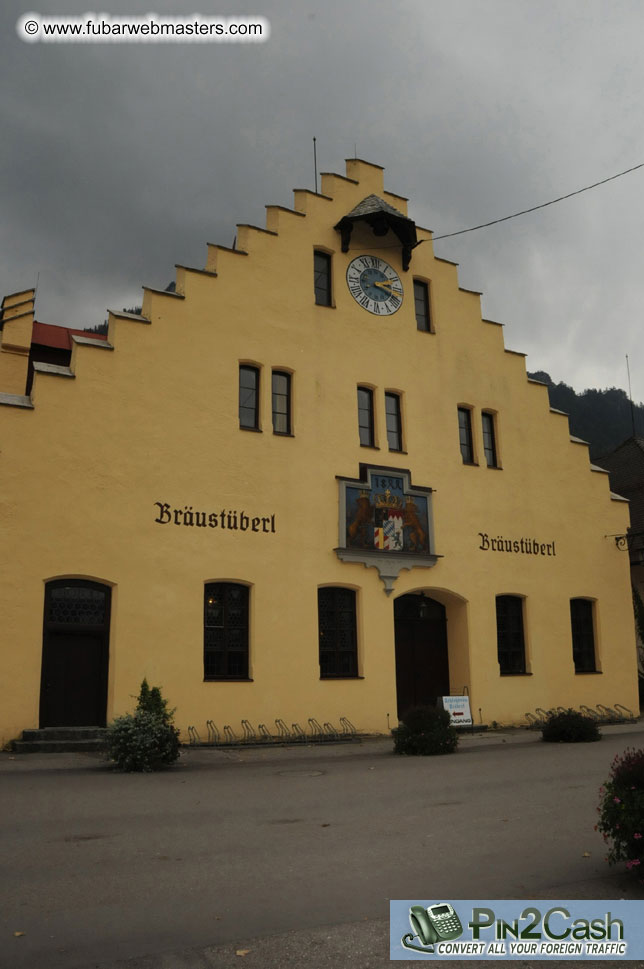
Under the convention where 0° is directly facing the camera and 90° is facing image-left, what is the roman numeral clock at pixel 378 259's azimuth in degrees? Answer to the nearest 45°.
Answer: approximately 315°

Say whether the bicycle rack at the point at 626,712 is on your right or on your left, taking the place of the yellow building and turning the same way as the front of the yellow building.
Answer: on your left

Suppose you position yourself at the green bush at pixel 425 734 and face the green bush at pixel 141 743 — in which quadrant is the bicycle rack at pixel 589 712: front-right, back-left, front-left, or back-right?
back-right

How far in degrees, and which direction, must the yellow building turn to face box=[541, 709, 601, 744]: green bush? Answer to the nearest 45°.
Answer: approximately 45° to its left

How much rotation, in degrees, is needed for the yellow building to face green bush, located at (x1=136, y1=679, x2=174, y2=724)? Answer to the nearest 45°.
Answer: approximately 90° to its right
